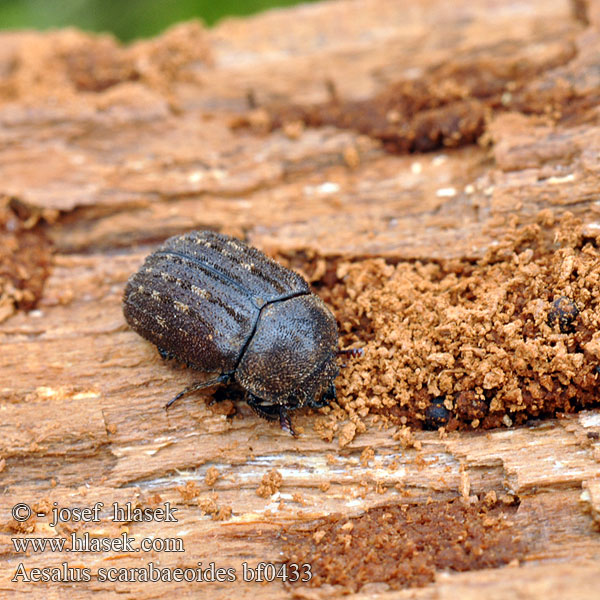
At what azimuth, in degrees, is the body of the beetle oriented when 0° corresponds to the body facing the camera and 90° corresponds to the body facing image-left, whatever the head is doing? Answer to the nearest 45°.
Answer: approximately 315°
